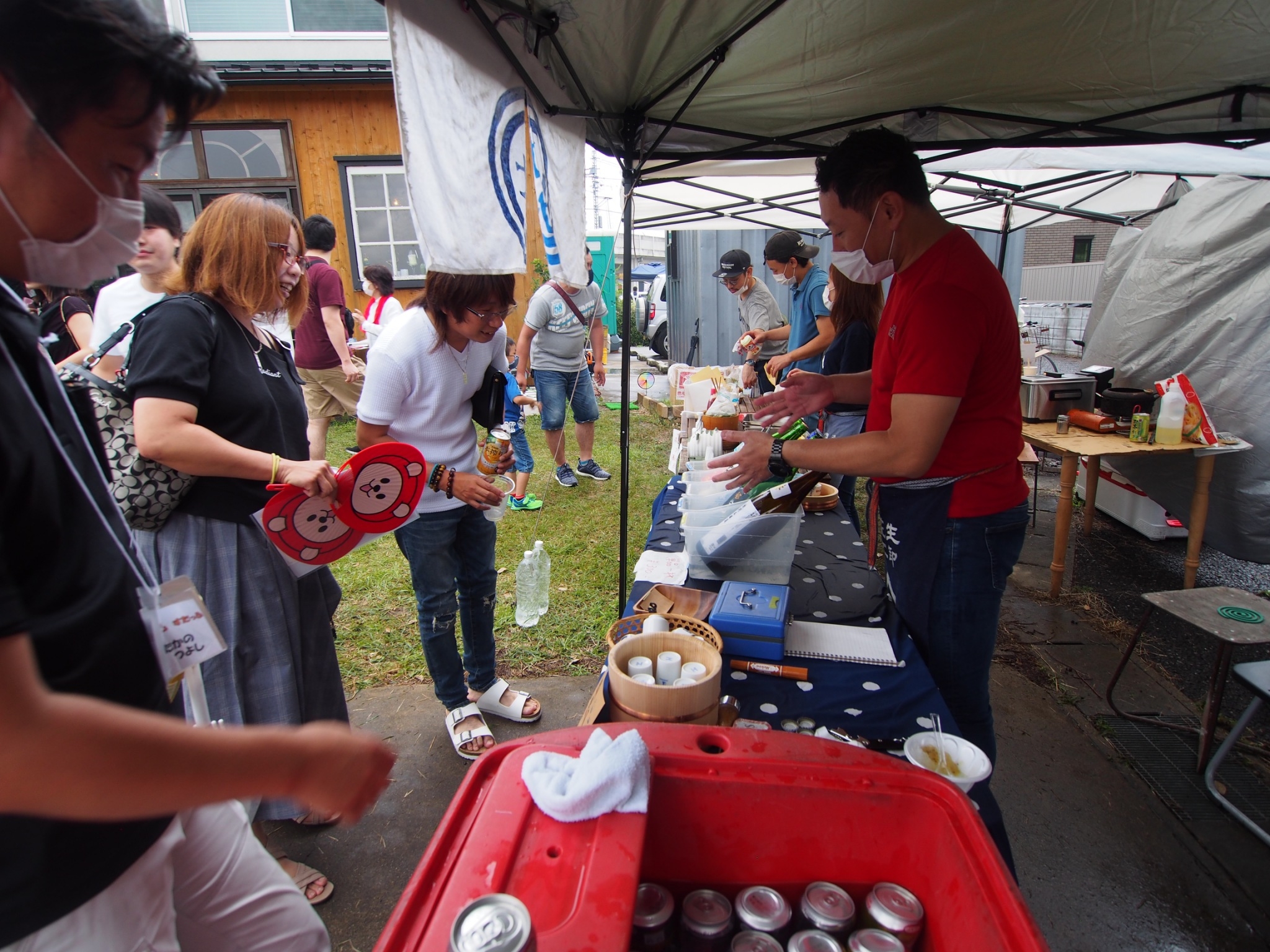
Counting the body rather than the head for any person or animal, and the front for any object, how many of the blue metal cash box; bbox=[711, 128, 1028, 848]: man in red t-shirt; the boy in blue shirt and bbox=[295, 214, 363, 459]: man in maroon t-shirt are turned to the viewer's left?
1

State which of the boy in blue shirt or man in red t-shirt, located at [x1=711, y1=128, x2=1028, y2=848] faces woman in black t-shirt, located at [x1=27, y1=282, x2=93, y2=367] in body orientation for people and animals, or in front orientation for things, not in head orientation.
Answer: the man in red t-shirt

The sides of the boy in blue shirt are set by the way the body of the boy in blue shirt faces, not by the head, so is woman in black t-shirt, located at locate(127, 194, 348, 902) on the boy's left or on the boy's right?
on the boy's right

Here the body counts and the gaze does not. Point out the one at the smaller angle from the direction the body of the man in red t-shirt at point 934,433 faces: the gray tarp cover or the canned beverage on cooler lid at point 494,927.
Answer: the canned beverage on cooler lid

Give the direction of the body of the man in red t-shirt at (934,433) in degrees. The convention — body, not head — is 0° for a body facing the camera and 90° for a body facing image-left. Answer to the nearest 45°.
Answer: approximately 90°

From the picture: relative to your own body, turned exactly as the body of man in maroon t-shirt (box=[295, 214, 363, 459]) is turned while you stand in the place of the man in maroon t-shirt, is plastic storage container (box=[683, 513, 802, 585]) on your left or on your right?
on your right

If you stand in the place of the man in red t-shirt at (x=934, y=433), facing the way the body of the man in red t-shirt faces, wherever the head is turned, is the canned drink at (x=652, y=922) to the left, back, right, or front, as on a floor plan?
left

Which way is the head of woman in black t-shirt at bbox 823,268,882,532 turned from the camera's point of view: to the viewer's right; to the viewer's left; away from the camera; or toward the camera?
to the viewer's left

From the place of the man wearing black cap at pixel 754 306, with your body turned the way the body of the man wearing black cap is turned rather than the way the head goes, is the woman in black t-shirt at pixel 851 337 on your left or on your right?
on your left

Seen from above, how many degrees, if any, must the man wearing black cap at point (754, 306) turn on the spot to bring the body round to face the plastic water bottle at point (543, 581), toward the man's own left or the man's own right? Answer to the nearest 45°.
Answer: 0° — they already face it

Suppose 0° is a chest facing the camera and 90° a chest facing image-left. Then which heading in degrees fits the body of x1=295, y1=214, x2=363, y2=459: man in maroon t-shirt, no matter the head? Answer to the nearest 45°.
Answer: approximately 225°

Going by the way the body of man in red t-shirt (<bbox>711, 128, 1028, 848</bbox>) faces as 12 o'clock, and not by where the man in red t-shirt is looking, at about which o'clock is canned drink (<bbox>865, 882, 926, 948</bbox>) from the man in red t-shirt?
The canned drink is roughly at 9 o'clock from the man in red t-shirt.

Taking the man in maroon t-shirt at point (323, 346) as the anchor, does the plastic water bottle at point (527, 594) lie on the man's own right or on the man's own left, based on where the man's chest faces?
on the man's own right
